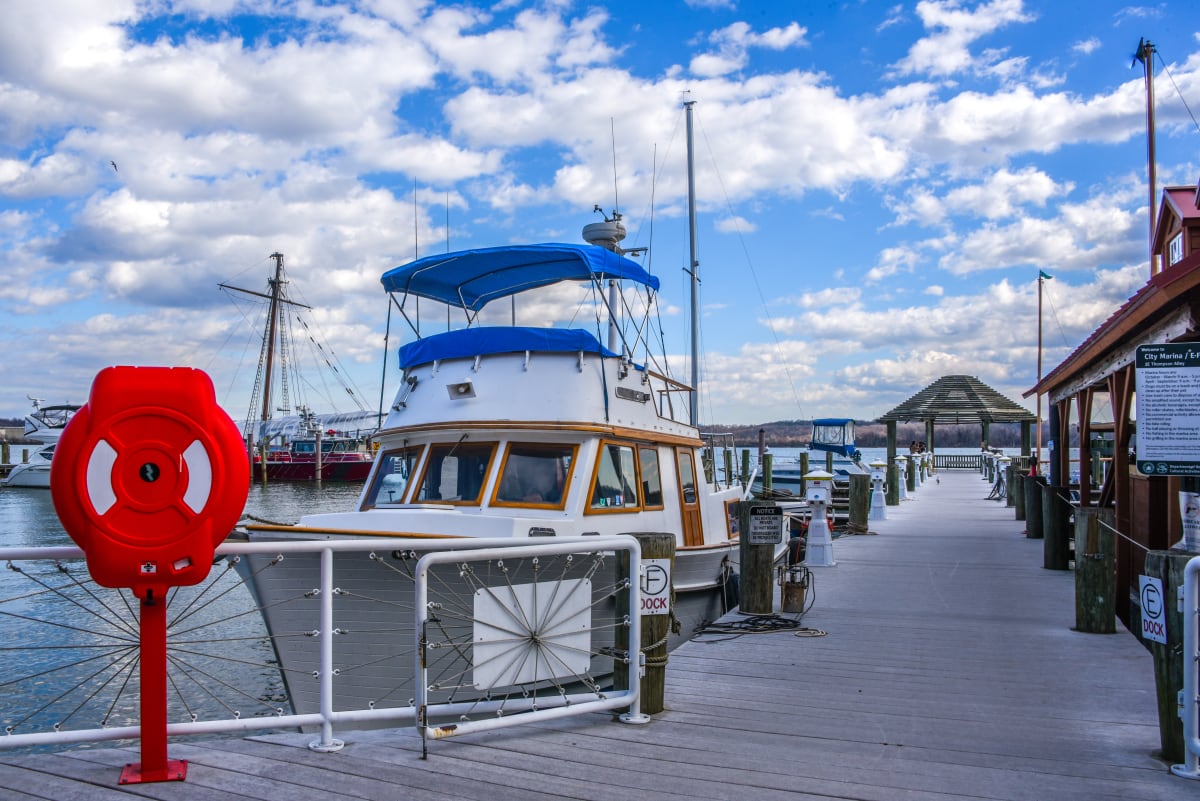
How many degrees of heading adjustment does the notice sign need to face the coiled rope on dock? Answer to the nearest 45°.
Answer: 0° — it already faces it

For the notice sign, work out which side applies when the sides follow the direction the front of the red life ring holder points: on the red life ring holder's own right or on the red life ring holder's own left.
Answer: on the red life ring holder's own left

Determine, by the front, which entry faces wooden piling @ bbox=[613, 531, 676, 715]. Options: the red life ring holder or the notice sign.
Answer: the notice sign

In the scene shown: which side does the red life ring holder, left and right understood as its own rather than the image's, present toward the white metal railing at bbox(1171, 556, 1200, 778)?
left

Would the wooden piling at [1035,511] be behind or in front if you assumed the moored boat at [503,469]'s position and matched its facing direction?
behind

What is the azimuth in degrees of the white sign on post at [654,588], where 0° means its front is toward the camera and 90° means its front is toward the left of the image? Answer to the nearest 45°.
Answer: approximately 0°

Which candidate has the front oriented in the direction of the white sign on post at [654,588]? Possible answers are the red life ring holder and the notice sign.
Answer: the notice sign

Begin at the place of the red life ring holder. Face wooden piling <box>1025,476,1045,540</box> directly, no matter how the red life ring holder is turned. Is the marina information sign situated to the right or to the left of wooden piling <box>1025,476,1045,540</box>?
right
